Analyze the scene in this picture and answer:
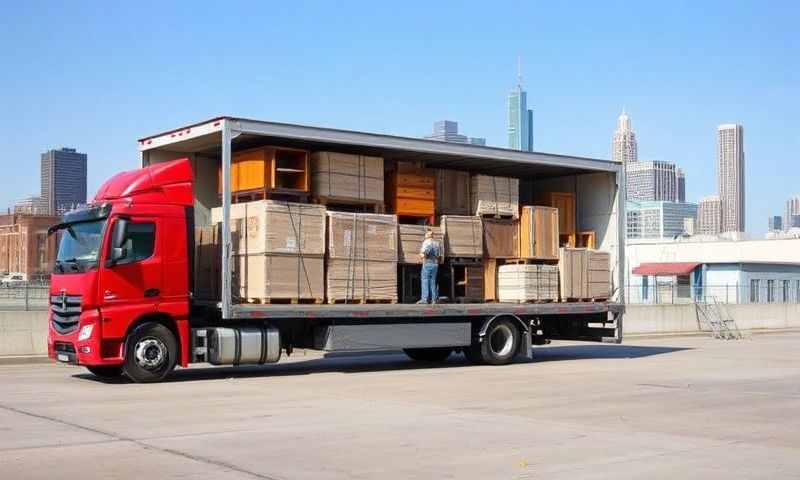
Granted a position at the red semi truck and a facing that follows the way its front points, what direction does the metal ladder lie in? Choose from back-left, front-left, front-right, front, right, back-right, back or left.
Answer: back

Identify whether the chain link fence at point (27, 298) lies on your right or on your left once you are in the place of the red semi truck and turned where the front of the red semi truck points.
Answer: on your right

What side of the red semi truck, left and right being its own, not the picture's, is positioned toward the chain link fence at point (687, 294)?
back

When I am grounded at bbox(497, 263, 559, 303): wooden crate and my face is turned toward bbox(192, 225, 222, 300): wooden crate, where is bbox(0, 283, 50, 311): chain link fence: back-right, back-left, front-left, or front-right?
front-right

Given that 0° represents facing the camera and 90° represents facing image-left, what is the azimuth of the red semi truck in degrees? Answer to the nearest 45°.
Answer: approximately 45°

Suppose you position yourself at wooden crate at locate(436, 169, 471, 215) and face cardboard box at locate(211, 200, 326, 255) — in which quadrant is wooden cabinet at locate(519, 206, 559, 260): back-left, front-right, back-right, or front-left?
back-left
